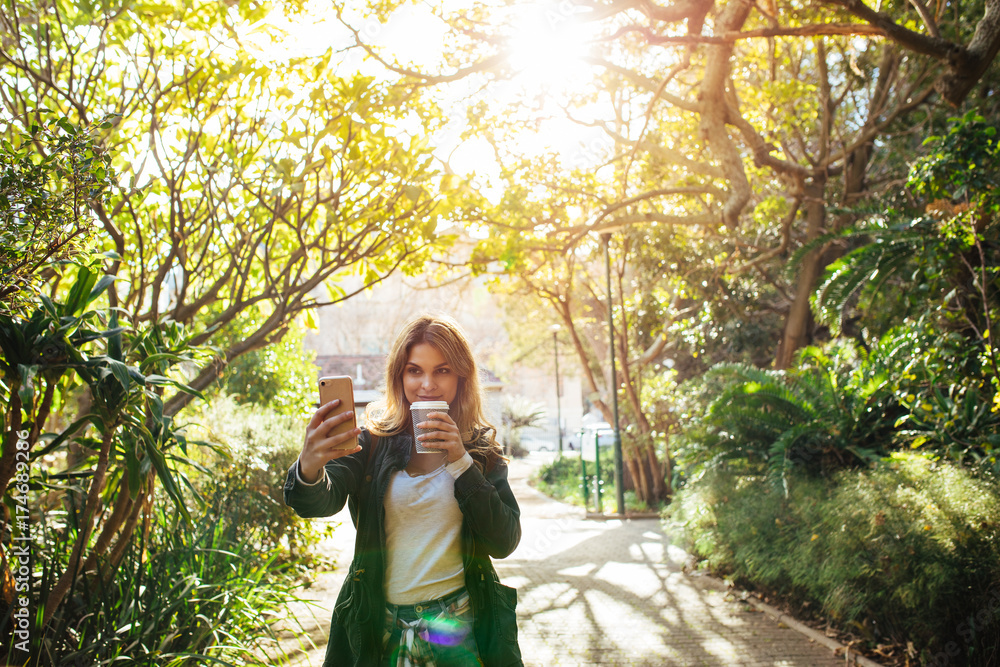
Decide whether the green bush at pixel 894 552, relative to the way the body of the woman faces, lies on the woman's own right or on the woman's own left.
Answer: on the woman's own left

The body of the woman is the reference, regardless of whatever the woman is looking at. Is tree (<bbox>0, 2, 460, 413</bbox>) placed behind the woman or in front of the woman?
behind

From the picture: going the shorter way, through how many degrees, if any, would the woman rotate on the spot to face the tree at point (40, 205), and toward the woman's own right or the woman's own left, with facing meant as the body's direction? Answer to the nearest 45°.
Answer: approximately 90° to the woman's own right

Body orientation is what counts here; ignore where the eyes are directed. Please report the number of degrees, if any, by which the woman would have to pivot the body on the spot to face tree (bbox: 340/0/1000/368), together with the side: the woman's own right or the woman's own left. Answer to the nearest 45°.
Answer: approximately 135° to the woman's own left

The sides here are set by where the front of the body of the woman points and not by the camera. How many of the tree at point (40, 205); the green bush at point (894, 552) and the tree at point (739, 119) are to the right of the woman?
1

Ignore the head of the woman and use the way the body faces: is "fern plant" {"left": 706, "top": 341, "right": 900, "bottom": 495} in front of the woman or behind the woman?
behind

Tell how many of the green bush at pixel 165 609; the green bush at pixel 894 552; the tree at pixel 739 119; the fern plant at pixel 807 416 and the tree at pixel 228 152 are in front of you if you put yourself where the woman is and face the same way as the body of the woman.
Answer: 0

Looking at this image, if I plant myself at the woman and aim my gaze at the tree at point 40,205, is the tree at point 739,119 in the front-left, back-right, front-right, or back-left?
back-right

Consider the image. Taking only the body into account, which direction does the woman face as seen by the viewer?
toward the camera

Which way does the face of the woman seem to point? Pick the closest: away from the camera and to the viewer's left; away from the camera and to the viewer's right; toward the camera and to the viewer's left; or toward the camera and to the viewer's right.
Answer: toward the camera and to the viewer's left

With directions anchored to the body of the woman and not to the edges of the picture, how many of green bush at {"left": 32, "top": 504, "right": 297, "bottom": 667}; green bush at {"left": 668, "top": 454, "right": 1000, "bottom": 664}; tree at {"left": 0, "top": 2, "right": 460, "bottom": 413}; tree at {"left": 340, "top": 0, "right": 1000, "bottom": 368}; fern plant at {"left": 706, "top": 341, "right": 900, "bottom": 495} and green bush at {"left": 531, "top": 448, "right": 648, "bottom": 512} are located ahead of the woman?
0

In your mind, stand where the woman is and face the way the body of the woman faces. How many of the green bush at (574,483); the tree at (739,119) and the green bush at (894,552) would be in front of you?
0

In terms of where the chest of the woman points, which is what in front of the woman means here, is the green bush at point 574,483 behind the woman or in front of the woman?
behind

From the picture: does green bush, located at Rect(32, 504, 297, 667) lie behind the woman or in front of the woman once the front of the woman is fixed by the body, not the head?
behind

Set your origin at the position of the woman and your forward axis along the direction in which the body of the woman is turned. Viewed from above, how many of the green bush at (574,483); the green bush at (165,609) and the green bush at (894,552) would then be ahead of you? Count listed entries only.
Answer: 0
